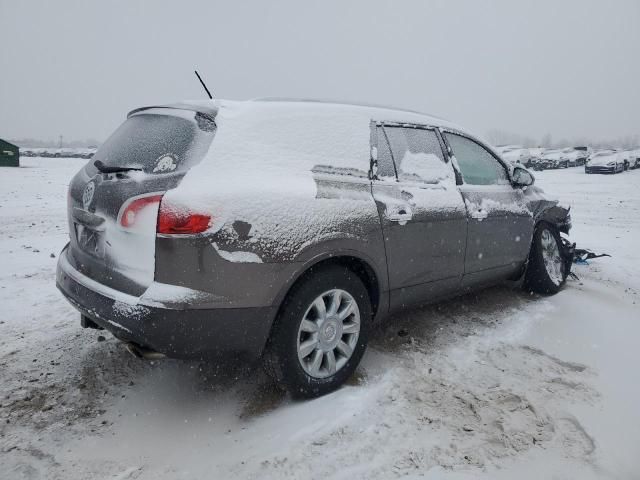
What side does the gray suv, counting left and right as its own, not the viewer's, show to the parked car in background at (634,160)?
front

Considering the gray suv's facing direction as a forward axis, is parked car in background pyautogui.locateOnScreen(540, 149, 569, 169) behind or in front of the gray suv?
in front

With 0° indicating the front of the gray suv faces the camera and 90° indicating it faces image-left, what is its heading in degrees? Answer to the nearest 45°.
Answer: approximately 225°

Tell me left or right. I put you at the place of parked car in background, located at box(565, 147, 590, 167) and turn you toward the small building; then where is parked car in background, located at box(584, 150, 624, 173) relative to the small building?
left

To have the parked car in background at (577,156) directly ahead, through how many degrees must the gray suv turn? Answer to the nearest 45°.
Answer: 0° — it already faces it

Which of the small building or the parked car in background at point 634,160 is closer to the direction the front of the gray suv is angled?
the parked car in background

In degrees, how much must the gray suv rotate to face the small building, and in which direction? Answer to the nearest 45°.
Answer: approximately 90° to its left

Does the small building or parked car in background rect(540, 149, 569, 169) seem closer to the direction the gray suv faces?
the parked car in background
